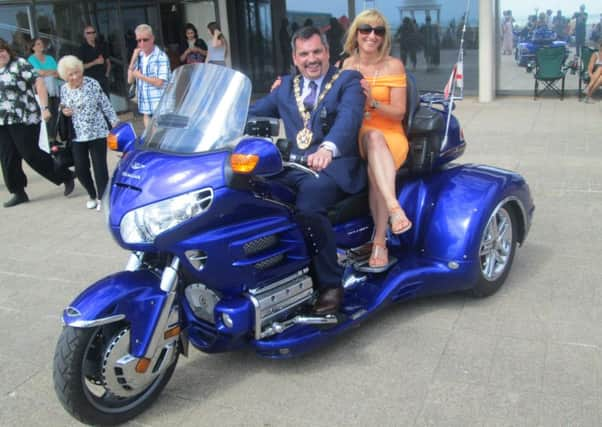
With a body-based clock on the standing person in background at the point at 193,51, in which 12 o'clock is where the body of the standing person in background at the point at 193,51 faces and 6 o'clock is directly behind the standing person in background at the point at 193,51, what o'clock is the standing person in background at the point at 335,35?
the standing person in background at the point at 335,35 is roughly at 8 o'clock from the standing person in background at the point at 193,51.

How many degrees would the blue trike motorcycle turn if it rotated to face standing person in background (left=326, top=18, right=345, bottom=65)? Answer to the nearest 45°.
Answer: approximately 135° to its right

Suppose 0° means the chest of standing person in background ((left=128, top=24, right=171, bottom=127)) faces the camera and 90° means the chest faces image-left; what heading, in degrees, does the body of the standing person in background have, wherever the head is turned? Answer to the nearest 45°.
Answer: approximately 45°

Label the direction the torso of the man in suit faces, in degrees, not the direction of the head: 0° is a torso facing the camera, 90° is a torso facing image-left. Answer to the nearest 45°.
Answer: approximately 45°
